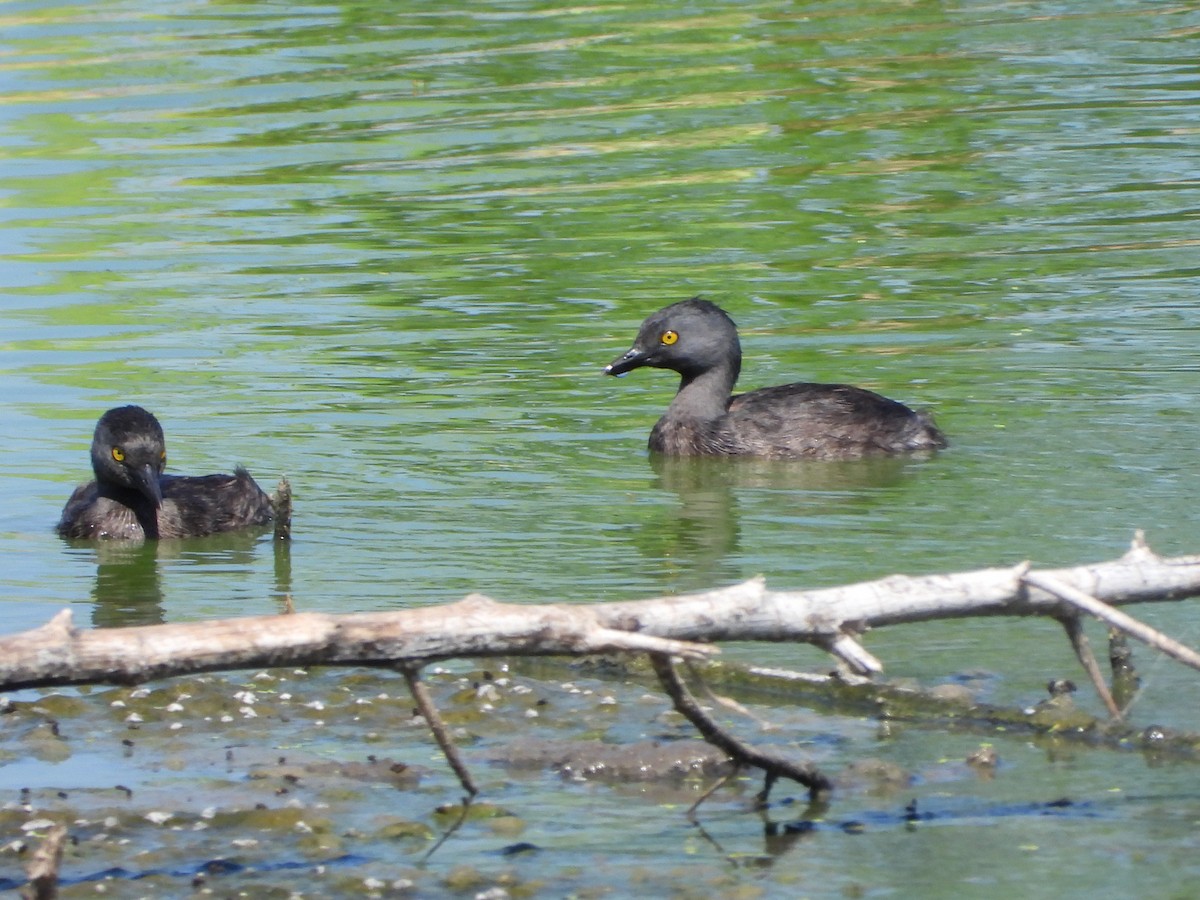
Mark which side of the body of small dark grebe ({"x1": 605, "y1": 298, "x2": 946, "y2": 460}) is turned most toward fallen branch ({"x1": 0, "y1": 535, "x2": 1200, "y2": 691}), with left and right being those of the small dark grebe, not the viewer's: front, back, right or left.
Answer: left

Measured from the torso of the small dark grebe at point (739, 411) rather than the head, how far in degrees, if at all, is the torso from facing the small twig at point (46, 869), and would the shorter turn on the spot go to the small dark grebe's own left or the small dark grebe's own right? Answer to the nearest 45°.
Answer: approximately 90° to the small dark grebe's own left

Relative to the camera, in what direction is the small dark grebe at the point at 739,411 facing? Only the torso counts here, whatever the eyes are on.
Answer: to the viewer's left

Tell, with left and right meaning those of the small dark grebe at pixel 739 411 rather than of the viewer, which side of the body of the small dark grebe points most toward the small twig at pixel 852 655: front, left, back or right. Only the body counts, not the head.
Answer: left

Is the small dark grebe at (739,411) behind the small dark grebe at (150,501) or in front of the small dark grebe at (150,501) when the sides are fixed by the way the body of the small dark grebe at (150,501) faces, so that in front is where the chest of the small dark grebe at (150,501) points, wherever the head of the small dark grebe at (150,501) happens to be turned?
behind

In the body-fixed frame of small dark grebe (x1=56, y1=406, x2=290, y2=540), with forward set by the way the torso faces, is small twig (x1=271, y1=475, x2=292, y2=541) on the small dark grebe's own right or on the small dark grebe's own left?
on the small dark grebe's own left

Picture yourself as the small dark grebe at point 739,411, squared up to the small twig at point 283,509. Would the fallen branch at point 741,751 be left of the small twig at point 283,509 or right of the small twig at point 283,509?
left
